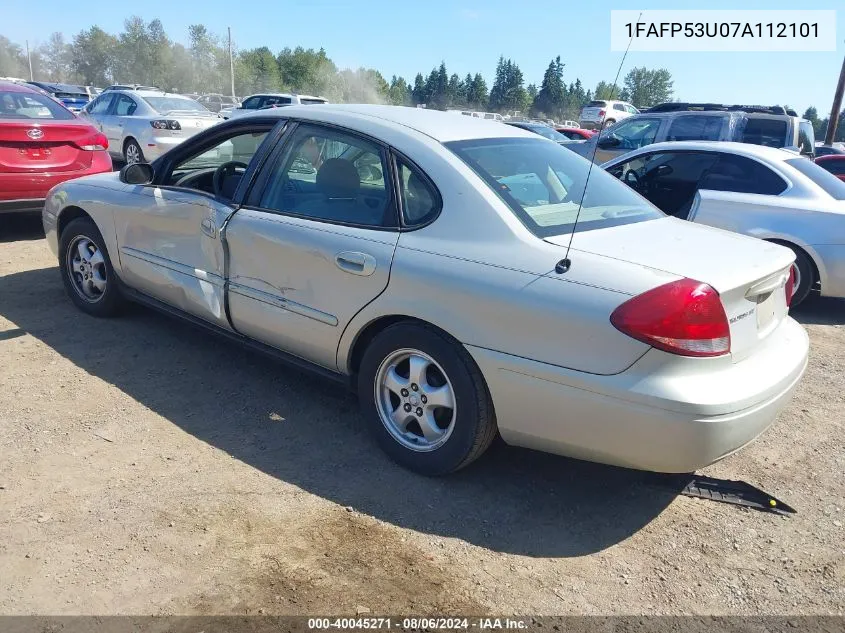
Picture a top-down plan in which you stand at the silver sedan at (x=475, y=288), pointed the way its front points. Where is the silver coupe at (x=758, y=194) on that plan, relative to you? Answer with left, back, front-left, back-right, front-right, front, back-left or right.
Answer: right

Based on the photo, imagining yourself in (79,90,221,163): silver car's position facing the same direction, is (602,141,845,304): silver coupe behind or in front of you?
behind

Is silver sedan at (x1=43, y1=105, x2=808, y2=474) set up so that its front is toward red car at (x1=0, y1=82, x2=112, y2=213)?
yes

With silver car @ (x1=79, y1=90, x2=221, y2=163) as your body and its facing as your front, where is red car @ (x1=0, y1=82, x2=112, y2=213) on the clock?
The red car is roughly at 8 o'clock from the silver car.

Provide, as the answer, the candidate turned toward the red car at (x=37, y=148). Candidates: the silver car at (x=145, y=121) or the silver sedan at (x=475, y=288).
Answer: the silver sedan

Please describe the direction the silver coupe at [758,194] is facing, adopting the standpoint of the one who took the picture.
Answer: facing away from the viewer and to the left of the viewer

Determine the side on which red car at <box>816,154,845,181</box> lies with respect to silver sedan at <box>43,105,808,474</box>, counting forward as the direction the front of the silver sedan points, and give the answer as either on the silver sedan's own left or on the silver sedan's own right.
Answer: on the silver sedan's own right

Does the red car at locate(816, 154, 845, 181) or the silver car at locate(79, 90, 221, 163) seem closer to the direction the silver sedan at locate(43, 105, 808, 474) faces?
the silver car

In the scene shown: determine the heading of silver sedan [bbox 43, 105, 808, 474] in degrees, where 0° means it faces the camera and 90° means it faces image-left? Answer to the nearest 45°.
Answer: approximately 135°

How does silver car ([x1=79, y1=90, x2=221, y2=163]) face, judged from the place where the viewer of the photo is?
facing away from the viewer and to the left of the viewer

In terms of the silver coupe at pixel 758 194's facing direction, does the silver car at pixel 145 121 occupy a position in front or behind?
in front

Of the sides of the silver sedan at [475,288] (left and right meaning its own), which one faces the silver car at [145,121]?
front
